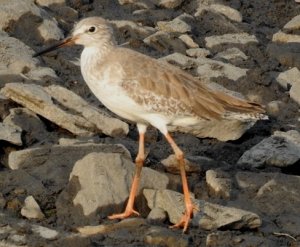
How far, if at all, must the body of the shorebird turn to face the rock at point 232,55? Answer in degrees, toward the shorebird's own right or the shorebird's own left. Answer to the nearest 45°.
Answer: approximately 90° to the shorebird's own right

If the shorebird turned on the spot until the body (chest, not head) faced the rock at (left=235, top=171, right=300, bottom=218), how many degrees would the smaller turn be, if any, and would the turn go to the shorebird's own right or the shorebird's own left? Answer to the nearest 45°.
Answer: approximately 180°

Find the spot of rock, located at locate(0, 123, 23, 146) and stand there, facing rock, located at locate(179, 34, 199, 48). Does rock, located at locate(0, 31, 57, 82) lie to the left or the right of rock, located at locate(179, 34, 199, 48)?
left

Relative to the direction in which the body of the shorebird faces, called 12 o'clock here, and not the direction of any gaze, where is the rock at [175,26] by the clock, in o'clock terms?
The rock is roughly at 3 o'clock from the shorebird.

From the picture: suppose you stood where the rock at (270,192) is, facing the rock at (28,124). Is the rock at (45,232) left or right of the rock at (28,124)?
left

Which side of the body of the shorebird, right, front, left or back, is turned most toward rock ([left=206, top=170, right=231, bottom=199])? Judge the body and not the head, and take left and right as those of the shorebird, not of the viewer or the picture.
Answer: back

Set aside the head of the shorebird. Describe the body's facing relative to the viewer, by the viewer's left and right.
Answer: facing to the left of the viewer

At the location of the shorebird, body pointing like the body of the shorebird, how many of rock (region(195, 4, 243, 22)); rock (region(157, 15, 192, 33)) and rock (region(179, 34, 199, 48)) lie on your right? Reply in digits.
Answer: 3

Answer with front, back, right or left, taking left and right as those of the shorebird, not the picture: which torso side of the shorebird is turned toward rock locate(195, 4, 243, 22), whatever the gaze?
right
